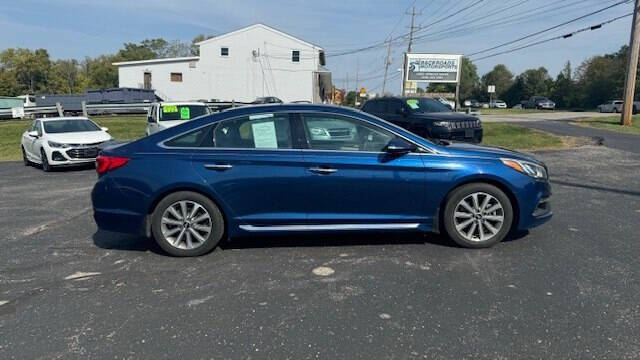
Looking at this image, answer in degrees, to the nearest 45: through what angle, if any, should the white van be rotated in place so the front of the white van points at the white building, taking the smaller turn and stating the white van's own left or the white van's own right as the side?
approximately 135° to the white van's own left

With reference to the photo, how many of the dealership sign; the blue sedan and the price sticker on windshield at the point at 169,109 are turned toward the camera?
2

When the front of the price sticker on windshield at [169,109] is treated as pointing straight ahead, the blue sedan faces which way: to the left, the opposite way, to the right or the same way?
to the left

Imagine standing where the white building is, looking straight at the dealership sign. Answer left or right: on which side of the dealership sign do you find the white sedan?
right

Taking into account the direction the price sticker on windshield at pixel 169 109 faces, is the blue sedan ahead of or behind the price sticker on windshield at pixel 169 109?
ahead

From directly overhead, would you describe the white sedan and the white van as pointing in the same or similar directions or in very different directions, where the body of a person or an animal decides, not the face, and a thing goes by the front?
same or similar directions

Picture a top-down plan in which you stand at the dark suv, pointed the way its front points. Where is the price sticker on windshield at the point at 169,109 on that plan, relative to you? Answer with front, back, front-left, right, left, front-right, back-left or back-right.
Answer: back-right

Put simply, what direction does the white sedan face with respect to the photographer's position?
facing the viewer and to the right of the viewer

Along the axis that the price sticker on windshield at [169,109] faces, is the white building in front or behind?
behind

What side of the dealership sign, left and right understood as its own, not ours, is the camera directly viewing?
front

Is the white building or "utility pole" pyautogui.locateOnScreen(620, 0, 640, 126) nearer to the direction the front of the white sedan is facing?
the utility pole

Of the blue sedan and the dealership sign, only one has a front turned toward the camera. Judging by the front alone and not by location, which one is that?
the dealership sign

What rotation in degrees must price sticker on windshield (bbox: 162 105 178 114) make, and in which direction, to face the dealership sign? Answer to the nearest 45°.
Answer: approximately 135° to its left

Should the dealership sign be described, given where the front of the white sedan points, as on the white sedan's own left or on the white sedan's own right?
on the white sedan's own left

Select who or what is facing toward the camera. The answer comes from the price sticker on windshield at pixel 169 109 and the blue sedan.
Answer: the price sticker on windshield

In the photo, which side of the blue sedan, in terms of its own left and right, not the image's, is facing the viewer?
right
